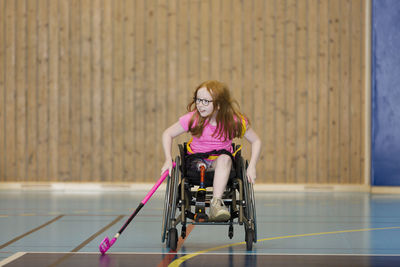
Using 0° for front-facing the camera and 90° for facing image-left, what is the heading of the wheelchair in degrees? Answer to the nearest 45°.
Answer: approximately 0°

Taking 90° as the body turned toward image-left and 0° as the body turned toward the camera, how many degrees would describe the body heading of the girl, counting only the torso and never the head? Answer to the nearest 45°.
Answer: approximately 0°
